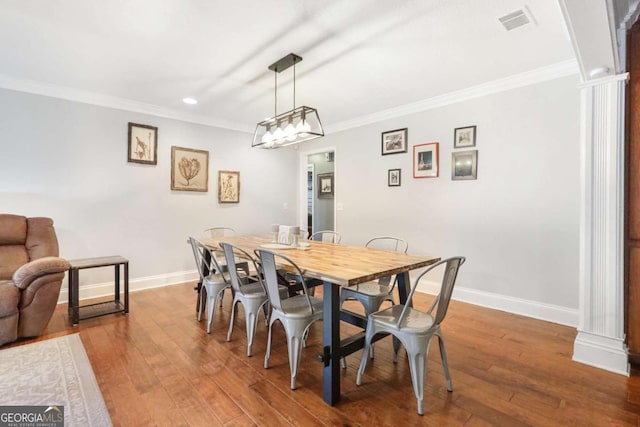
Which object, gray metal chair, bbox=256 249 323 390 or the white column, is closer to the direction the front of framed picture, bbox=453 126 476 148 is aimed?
the gray metal chair

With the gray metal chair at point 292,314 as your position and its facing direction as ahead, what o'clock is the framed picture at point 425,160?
The framed picture is roughly at 12 o'clock from the gray metal chair.

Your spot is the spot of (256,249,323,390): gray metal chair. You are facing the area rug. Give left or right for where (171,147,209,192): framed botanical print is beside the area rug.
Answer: right

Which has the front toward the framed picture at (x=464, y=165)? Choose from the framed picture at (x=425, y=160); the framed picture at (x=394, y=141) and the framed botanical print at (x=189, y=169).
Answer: the framed botanical print

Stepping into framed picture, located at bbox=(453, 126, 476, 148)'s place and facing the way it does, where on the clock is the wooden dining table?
The wooden dining table is roughly at 11 o'clock from the framed picture.

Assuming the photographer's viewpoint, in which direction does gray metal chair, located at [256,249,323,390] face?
facing away from the viewer and to the right of the viewer

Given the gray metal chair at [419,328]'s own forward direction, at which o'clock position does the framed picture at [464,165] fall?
The framed picture is roughly at 2 o'clock from the gray metal chair.

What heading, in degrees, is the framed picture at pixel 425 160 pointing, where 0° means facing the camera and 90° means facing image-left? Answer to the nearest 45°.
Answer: approximately 45°

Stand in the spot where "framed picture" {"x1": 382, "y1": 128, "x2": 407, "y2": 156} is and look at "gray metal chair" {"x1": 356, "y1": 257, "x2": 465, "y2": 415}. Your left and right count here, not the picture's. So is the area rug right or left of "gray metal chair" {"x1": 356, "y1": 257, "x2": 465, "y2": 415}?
right

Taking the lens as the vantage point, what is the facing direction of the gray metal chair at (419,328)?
facing away from the viewer and to the left of the viewer

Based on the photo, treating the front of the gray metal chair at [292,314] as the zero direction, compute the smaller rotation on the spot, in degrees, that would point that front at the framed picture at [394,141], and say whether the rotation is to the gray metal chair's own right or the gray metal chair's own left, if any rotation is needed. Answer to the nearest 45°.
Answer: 0° — it already faces it

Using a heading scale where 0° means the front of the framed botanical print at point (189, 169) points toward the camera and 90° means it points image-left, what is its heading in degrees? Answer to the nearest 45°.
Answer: approximately 315°
